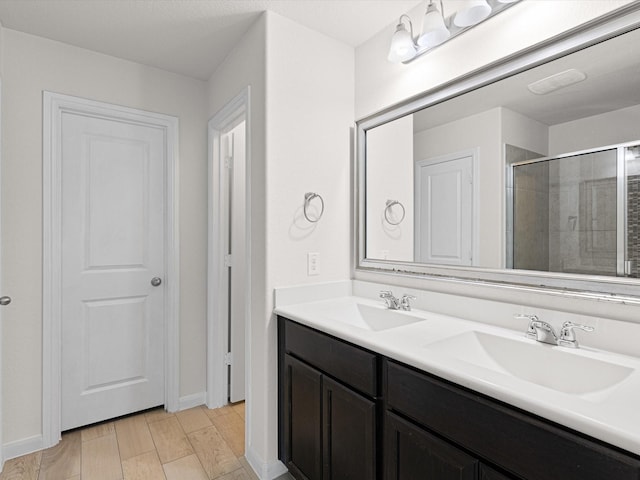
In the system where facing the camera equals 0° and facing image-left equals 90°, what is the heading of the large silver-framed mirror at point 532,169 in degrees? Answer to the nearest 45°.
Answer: approximately 45°

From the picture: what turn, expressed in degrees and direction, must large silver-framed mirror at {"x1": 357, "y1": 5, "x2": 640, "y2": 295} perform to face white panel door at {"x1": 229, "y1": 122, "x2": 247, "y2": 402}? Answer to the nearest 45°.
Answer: approximately 45° to its right

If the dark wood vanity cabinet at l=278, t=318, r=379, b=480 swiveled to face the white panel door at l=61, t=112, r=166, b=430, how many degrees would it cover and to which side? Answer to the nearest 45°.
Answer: approximately 90° to its right

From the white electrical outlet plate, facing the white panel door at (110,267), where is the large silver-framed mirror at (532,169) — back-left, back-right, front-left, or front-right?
back-left

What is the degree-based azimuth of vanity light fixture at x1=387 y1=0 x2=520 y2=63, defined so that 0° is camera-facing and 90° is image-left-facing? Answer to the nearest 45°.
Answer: approximately 45°
